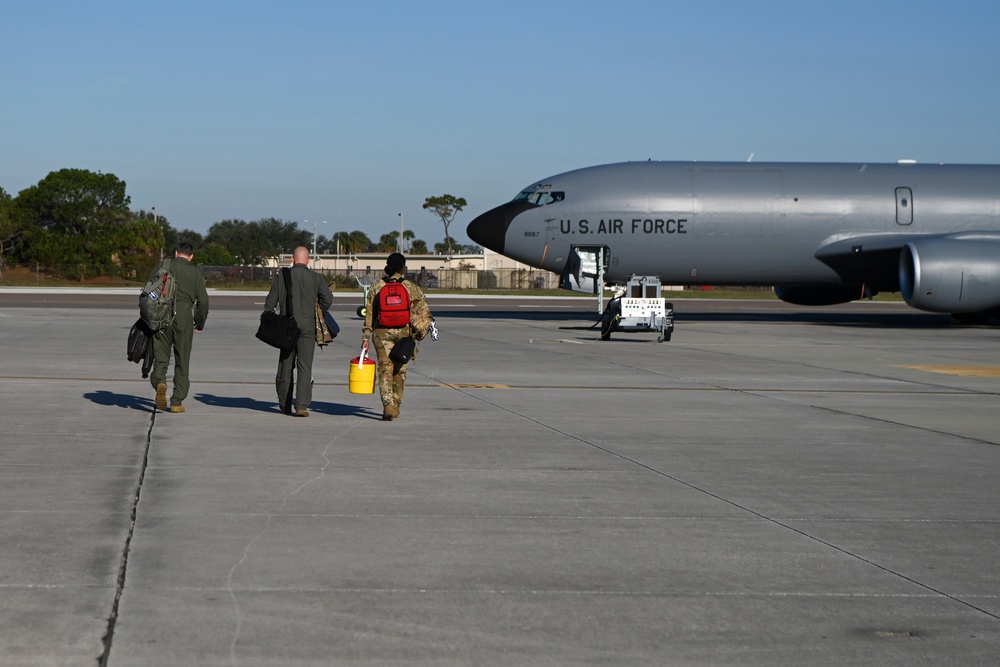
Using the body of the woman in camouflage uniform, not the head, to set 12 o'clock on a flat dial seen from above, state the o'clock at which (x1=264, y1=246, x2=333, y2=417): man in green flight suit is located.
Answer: The man in green flight suit is roughly at 10 o'clock from the woman in camouflage uniform.

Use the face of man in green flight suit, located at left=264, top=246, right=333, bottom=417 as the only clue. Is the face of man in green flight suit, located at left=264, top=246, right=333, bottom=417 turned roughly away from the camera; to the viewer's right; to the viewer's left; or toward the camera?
away from the camera

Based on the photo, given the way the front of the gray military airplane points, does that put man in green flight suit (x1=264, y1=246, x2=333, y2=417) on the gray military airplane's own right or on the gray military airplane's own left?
on the gray military airplane's own left

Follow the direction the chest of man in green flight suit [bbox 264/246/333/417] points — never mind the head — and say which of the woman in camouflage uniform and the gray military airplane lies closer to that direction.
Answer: the gray military airplane

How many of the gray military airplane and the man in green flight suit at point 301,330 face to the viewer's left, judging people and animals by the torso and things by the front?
1

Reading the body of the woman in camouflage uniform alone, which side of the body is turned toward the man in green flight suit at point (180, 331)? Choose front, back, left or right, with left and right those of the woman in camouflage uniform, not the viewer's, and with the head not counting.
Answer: left

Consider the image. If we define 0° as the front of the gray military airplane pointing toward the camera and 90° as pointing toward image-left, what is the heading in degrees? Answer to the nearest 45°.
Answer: approximately 90°

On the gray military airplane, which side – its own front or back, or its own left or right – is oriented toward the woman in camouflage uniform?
left

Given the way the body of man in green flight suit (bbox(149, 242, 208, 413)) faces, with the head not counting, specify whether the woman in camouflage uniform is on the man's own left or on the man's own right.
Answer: on the man's own right

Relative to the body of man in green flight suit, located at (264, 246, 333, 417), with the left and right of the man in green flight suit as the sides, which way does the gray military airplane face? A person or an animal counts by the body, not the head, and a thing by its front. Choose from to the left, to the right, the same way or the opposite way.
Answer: to the left

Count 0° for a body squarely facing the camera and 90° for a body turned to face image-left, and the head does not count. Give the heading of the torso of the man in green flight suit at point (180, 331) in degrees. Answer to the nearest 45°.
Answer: approximately 180°

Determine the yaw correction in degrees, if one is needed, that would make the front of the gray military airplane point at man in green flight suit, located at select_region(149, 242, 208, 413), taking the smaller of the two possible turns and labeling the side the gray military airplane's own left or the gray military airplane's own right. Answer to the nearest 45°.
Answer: approximately 90° to the gray military airplane's own left

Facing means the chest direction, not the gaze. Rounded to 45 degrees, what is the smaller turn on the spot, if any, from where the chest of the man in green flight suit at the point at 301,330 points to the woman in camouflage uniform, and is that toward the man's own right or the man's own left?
approximately 135° to the man's own right

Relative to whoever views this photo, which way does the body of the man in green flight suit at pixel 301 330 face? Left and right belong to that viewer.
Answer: facing away from the viewer
